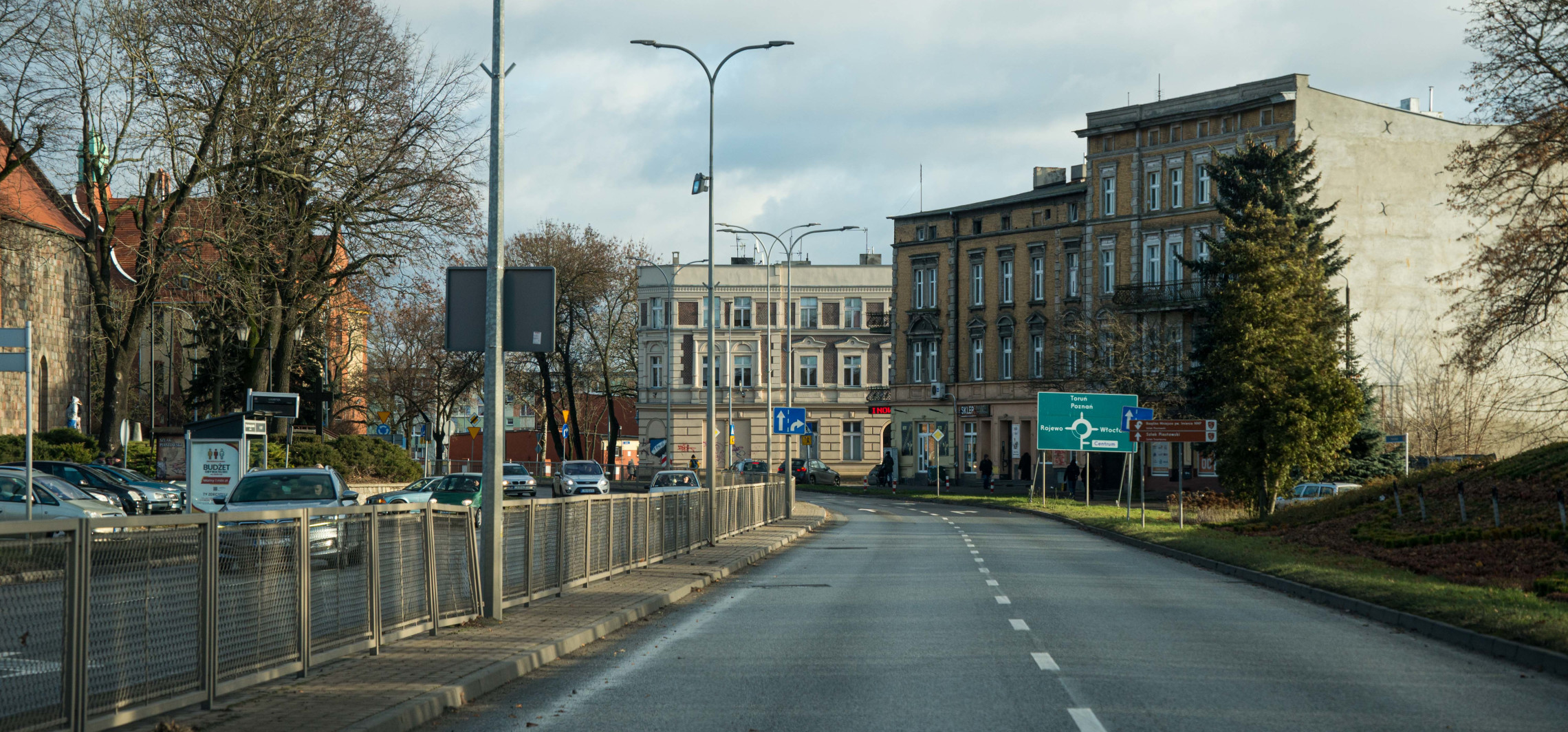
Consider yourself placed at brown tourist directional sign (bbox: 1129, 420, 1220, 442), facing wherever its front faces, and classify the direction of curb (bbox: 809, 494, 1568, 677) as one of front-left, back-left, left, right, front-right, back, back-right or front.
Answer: front

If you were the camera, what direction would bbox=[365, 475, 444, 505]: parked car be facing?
facing the viewer and to the left of the viewer

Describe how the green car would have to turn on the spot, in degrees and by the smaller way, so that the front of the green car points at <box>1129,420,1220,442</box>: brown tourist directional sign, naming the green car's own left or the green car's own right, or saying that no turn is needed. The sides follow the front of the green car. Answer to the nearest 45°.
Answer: approximately 135° to the green car's own left

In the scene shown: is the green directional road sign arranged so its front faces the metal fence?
yes

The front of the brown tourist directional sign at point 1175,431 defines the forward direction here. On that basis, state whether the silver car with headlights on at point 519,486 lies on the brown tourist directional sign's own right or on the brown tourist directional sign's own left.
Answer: on the brown tourist directional sign's own right

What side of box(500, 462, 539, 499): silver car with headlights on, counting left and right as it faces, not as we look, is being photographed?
front

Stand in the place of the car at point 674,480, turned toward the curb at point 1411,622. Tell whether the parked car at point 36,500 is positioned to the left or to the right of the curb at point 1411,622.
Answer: right

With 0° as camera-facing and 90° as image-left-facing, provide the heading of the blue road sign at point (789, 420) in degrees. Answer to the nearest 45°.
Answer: approximately 0°

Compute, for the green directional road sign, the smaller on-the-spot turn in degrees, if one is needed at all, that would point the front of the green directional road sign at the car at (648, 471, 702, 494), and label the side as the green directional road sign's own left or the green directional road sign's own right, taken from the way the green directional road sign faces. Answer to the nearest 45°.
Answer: approximately 45° to the green directional road sign's own right

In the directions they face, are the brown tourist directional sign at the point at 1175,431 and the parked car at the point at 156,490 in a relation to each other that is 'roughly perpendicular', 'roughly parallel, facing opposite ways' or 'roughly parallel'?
roughly perpendicular

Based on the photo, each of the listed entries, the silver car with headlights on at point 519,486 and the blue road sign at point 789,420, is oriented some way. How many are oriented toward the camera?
2

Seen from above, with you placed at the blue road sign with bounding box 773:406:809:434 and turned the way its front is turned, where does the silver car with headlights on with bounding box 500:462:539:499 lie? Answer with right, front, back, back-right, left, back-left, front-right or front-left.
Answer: right

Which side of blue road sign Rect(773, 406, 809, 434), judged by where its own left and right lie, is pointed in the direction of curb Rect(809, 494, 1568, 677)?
front

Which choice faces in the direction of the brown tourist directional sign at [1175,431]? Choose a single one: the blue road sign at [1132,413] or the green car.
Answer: the blue road sign
